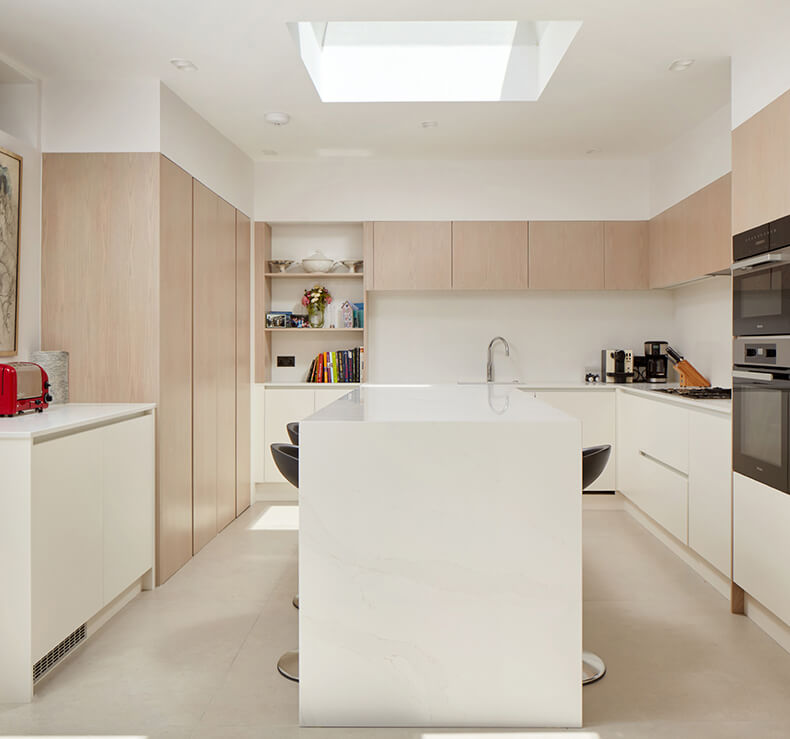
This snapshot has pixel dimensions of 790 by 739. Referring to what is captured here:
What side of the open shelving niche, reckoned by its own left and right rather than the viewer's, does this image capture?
front

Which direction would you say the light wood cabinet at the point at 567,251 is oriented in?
toward the camera

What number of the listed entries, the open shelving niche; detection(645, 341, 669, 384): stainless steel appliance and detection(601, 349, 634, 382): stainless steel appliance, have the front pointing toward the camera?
3

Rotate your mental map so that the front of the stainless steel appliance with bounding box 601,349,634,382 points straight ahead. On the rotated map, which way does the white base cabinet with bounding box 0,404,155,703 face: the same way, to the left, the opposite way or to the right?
to the left

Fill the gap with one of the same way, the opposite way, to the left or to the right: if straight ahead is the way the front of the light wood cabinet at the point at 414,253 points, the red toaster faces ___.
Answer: to the left

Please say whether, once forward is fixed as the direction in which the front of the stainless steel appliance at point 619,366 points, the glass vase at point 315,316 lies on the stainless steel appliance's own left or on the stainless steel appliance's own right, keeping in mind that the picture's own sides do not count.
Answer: on the stainless steel appliance's own right

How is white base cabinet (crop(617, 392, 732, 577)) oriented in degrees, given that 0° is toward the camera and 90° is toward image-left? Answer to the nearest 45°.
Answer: approximately 45°

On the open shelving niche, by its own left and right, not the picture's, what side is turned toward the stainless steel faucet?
left

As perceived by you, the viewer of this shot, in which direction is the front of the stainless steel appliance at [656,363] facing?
facing the viewer

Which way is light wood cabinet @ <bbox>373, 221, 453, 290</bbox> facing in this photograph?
toward the camera

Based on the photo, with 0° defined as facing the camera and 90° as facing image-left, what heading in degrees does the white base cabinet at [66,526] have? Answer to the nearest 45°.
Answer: approximately 315°

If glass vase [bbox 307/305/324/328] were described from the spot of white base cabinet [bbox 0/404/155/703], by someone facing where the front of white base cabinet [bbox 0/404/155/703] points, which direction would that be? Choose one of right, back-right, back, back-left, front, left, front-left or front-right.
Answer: left

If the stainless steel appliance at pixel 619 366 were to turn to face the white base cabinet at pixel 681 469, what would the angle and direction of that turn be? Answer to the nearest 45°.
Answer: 0° — it already faces it

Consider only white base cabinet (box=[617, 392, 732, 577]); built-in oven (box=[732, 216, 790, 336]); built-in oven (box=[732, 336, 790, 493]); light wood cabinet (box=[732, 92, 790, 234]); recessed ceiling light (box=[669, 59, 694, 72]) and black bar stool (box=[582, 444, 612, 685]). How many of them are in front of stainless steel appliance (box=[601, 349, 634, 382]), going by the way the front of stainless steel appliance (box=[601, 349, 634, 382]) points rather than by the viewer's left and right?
6

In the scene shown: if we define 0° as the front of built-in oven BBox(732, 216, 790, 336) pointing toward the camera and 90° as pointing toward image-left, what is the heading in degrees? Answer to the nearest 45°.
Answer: approximately 45°

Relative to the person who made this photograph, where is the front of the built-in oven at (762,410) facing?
facing the viewer and to the left of the viewer
